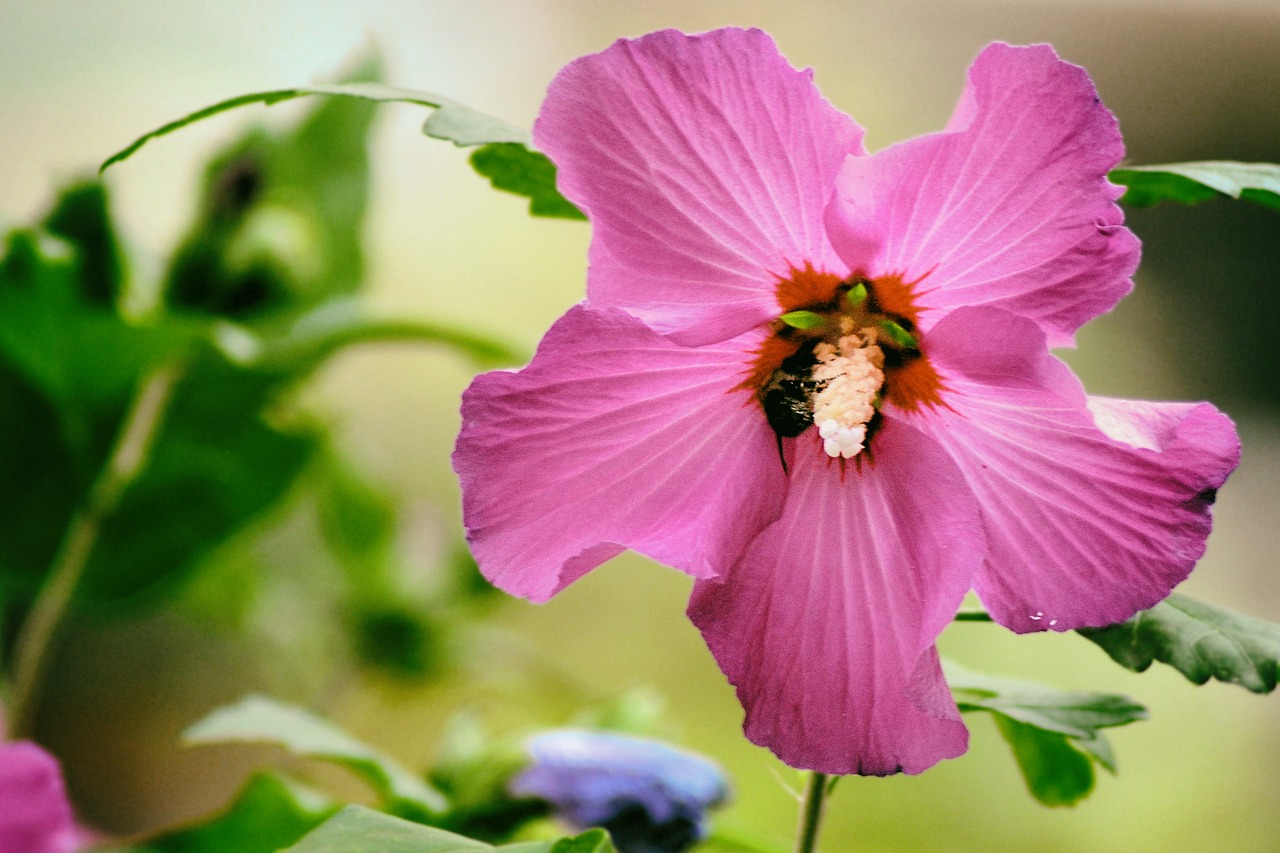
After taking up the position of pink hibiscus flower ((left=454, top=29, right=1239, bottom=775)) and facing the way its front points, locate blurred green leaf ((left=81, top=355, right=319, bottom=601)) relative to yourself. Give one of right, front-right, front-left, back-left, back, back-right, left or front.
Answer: back-right

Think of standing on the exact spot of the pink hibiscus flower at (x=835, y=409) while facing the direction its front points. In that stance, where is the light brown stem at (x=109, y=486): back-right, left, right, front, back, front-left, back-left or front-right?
back-right

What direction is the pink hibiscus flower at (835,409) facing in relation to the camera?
toward the camera

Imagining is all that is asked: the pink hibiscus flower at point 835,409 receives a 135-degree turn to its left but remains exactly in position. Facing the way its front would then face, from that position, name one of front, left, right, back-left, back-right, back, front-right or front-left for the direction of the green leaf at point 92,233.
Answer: left
